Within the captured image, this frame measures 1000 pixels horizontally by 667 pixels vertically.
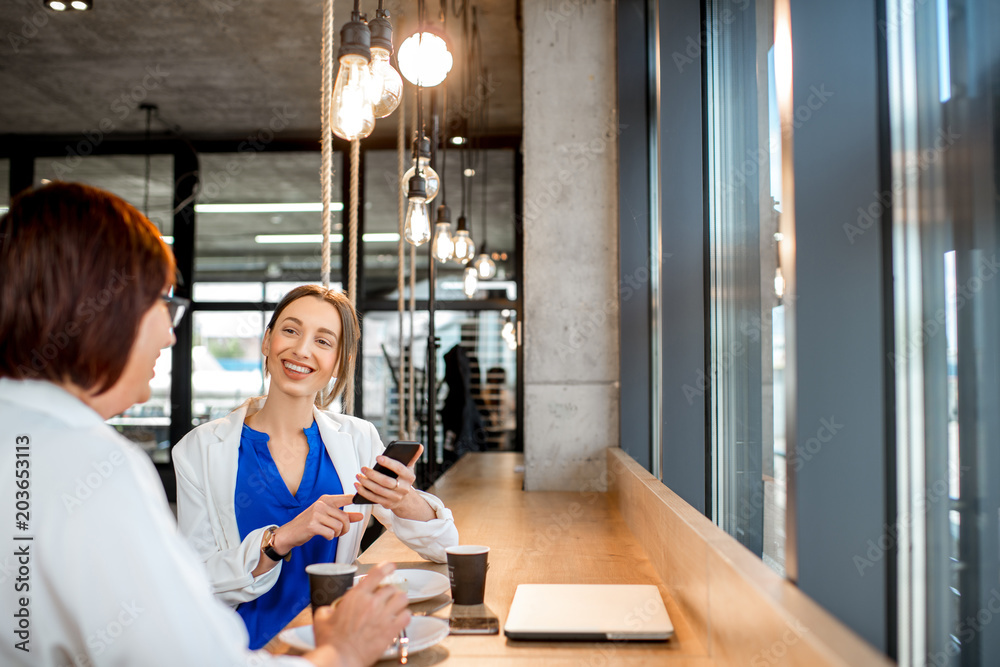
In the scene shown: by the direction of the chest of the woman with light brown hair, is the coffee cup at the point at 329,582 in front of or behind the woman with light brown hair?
in front

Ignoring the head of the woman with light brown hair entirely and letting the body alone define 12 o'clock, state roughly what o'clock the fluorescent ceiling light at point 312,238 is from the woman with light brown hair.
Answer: The fluorescent ceiling light is roughly at 6 o'clock from the woman with light brown hair.

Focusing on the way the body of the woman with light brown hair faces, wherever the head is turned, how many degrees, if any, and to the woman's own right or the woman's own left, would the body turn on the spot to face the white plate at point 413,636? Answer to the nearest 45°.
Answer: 0° — they already face it

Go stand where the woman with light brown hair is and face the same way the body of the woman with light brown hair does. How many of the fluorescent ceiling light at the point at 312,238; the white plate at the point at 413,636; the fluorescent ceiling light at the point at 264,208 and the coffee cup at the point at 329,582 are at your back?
2

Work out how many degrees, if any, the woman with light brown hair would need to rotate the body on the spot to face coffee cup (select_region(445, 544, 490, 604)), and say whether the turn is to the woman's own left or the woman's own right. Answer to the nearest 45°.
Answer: approximately 45° to the woman's own left

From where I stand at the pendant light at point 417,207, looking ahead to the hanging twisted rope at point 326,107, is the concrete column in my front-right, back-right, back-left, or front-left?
back-left

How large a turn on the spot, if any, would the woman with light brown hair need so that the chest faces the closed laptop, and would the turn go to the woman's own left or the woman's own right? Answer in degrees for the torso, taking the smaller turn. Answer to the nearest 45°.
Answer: approximately 45° to the woman's own left

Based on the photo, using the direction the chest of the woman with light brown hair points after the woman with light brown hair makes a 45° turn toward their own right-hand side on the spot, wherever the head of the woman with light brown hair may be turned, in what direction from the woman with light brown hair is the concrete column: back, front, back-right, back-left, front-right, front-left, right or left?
back

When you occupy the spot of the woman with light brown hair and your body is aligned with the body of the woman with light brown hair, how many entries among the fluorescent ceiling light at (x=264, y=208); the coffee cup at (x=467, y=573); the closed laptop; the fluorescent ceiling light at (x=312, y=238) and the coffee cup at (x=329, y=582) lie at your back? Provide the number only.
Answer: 2

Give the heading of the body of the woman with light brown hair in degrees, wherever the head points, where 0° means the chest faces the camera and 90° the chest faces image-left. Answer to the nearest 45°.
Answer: approximately 0°
